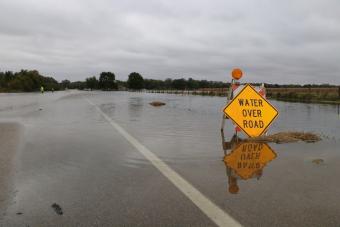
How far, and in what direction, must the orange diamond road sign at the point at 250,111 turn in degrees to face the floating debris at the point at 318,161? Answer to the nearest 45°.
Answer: approximately 45° to its left

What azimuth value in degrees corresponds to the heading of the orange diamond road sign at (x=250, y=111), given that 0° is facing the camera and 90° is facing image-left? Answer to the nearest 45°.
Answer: approximately 0°

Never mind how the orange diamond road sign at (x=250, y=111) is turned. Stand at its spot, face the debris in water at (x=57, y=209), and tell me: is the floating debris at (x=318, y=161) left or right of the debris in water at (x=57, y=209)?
left
